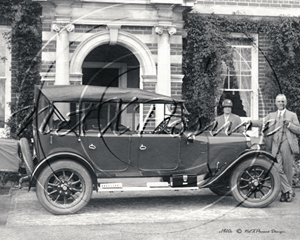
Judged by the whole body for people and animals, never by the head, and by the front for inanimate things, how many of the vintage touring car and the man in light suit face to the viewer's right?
1

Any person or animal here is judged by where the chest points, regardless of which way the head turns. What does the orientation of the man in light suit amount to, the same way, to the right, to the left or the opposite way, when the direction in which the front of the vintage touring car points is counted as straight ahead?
to the right

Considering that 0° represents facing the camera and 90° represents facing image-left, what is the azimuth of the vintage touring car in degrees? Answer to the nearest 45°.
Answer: approximately 270°

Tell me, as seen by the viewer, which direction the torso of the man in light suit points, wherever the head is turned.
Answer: toward the camera

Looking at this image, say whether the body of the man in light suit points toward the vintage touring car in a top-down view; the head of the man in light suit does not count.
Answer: no

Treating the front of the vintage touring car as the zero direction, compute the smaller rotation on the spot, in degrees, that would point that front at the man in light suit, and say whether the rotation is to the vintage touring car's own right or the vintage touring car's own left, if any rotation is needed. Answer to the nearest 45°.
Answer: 0° — it already faces them
